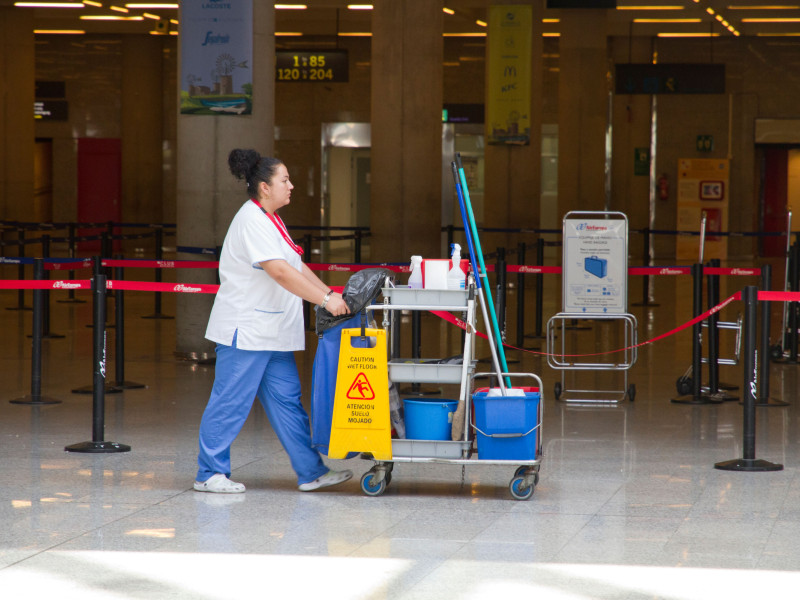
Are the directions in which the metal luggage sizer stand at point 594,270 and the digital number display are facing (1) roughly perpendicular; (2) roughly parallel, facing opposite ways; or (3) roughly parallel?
roughly parallel

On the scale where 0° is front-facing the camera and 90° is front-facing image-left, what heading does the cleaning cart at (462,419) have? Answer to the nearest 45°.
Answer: approximately 270°

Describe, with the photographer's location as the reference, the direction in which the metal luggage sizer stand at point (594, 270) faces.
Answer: facing the viewer

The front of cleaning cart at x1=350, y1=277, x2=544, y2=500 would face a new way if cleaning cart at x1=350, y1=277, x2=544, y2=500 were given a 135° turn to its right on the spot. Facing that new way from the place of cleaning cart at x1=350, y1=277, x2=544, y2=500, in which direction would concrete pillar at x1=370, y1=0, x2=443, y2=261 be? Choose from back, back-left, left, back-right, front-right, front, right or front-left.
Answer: back-right

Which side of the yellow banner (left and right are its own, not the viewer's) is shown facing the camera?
front

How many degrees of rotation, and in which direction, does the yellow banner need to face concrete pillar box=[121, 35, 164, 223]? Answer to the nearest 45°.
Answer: approximately 135° to its right

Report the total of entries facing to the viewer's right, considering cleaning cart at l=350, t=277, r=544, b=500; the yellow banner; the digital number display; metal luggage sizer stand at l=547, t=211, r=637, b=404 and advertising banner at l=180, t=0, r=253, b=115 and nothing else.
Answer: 1

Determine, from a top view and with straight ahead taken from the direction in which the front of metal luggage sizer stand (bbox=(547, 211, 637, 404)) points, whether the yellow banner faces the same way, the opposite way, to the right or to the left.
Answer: the same way

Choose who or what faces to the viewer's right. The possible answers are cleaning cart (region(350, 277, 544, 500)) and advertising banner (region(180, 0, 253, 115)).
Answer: the cleaning cart

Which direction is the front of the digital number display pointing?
toward the camera

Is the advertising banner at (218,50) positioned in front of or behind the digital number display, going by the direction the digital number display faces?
in front

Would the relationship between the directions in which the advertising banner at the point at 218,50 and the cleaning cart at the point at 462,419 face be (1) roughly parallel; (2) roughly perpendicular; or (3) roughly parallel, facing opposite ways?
roughly perpendicular

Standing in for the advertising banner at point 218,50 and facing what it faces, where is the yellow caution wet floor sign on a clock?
The yellow caution wet floor sign is roughly at 12 o'clock from the advertising banner.

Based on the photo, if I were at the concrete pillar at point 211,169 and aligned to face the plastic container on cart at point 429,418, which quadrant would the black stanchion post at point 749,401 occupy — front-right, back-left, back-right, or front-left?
front-left

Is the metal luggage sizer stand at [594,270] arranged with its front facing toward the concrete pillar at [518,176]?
no
